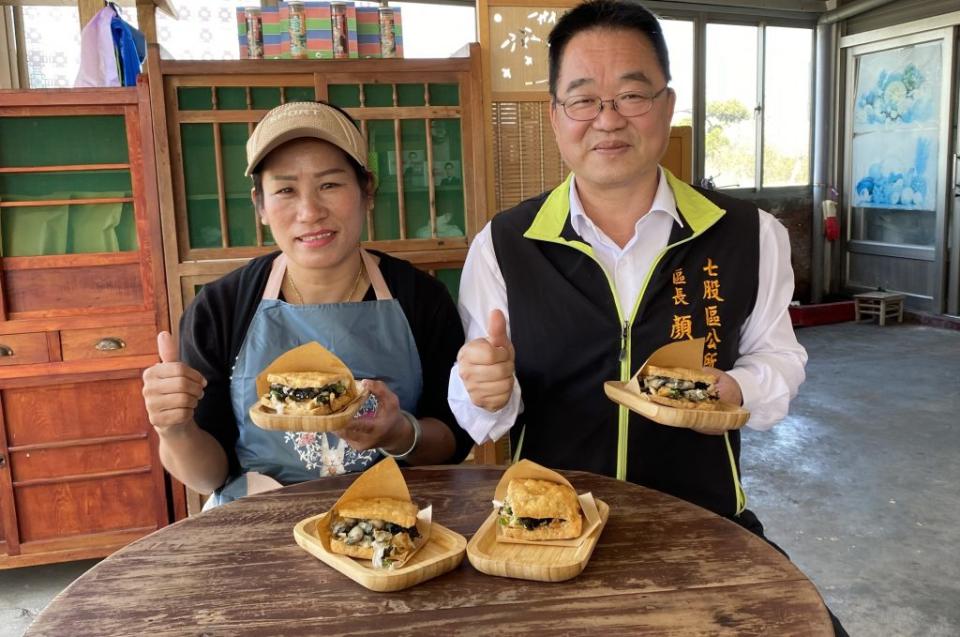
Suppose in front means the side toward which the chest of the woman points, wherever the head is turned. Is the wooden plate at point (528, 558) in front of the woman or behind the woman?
in front

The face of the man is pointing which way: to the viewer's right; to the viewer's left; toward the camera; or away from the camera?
toward the camera

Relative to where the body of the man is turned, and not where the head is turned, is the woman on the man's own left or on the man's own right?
on the man's own right

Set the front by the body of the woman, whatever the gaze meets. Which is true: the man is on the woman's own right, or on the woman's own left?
on the woman's own left

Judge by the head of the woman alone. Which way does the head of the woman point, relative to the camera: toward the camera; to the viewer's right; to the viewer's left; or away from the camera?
toward the camera

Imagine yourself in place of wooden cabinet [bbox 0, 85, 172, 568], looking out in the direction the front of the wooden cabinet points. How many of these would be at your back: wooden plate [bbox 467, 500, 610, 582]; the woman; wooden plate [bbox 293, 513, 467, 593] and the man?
0

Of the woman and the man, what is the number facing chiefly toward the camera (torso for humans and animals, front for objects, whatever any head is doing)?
2

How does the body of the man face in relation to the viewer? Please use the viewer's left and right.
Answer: facing the viewer

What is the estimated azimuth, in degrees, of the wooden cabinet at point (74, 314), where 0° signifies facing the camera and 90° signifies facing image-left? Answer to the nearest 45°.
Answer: approximately 0°

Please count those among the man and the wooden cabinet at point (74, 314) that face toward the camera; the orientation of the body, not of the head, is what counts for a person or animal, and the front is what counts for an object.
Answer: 2

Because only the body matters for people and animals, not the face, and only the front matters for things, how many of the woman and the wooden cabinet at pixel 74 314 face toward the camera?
2

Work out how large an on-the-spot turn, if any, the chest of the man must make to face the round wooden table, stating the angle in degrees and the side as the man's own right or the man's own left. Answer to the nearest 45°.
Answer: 0° — they already face it

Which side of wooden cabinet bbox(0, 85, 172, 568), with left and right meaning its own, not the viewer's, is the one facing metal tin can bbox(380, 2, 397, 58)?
left

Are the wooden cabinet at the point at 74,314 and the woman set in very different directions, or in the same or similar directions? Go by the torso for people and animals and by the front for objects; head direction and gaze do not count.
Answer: same or similar directions

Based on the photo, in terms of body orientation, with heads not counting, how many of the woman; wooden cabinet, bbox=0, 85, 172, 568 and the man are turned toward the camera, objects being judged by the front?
3

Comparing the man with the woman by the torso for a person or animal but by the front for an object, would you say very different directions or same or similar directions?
same or similar directions

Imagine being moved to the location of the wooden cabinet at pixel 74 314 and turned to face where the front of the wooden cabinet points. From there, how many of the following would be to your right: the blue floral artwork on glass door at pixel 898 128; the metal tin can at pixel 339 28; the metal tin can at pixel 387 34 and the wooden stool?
0
